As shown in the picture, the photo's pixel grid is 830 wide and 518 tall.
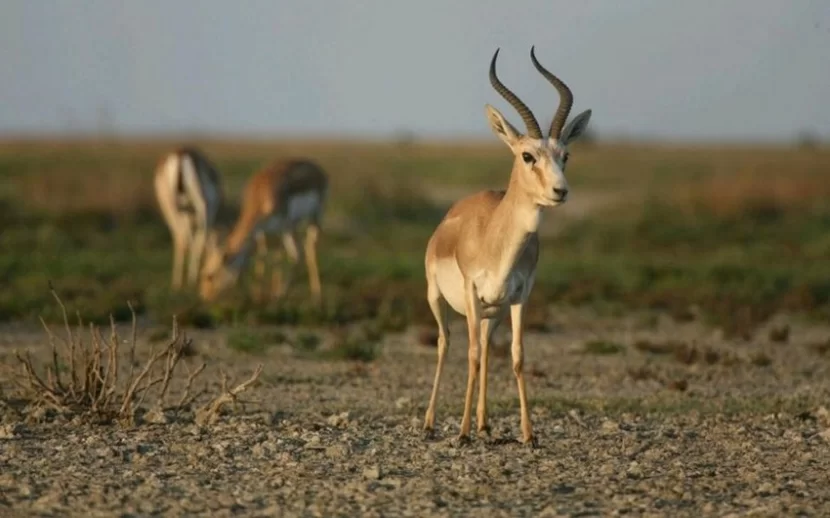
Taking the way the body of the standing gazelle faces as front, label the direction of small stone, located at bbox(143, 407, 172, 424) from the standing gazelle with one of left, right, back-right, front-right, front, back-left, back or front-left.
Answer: back-right

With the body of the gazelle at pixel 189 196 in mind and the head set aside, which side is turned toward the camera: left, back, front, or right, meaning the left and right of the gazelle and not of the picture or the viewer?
back

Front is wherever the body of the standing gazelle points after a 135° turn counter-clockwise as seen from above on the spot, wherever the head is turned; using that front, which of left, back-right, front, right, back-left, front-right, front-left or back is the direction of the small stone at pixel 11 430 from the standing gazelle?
left

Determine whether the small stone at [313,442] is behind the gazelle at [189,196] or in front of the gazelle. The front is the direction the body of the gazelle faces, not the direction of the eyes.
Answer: behind

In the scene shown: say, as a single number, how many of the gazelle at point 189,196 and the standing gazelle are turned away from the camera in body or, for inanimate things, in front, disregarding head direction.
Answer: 1

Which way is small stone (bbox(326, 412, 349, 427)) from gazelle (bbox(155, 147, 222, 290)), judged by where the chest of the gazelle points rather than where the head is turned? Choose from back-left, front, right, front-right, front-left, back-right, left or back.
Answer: back

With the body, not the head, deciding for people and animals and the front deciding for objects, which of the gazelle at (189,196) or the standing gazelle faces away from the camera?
the gazelle

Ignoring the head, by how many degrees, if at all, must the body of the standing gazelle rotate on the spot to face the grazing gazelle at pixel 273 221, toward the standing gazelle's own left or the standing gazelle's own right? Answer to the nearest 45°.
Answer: approximately 135° to the standing gazelle's own left

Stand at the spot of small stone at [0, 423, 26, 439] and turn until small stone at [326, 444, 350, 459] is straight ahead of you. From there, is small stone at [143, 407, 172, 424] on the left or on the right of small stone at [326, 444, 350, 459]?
left

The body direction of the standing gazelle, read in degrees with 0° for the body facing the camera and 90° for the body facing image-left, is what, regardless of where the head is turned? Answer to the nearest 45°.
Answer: approximately 315°

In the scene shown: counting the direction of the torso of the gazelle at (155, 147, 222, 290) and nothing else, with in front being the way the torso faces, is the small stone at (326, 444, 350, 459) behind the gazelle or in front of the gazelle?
behind

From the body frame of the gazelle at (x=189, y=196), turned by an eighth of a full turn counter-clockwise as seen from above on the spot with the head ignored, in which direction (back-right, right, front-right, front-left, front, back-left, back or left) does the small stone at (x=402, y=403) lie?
back-left

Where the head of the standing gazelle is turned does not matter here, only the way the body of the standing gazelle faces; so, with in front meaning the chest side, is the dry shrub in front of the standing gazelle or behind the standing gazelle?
behind
